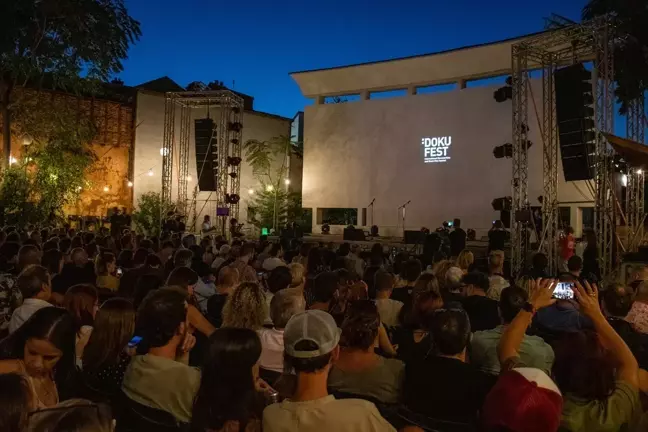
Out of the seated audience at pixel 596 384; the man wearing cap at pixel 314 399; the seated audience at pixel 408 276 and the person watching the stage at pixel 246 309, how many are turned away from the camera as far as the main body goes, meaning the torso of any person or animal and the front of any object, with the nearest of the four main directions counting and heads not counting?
4

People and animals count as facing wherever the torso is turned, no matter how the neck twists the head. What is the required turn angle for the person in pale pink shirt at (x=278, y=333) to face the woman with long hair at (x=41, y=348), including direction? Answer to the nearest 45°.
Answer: approximately 135° to their left

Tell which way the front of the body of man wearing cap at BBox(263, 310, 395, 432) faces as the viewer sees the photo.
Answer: away from the camera

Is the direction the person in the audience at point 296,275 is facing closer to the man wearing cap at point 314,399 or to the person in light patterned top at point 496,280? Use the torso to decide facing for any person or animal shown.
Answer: the person in light patterned top

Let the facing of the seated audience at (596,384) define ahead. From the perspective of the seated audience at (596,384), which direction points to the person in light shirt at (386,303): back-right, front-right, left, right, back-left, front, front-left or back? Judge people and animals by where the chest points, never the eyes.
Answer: front-left

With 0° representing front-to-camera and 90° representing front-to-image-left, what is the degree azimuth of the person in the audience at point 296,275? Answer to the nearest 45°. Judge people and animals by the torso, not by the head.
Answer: approximately 180°

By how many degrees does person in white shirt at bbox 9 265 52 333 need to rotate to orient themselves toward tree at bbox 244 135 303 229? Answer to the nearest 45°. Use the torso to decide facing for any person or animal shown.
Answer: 0° — they already face it

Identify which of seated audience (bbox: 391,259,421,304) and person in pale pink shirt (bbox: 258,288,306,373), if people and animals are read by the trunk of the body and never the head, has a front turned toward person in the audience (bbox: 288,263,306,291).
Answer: person in pale pink shirt (bbox: 258,288,306,373)

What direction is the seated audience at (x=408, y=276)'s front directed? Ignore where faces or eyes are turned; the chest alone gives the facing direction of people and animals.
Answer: away from the camera

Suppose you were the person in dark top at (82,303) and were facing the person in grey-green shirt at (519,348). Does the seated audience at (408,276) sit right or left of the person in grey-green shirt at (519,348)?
left

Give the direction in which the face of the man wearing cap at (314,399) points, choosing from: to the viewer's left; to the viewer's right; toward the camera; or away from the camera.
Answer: away from the camera

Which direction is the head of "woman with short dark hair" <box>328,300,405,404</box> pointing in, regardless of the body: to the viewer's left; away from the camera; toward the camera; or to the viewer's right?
away from the camera

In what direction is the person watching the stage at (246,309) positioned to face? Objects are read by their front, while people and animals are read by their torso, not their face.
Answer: away from the camera

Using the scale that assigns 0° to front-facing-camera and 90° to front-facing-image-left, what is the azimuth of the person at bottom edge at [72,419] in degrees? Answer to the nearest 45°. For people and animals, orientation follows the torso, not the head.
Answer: approximately 180°

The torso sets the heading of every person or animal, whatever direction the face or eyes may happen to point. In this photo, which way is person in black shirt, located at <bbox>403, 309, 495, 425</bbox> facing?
away from the camera

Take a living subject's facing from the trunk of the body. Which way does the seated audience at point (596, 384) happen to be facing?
away from the camera
